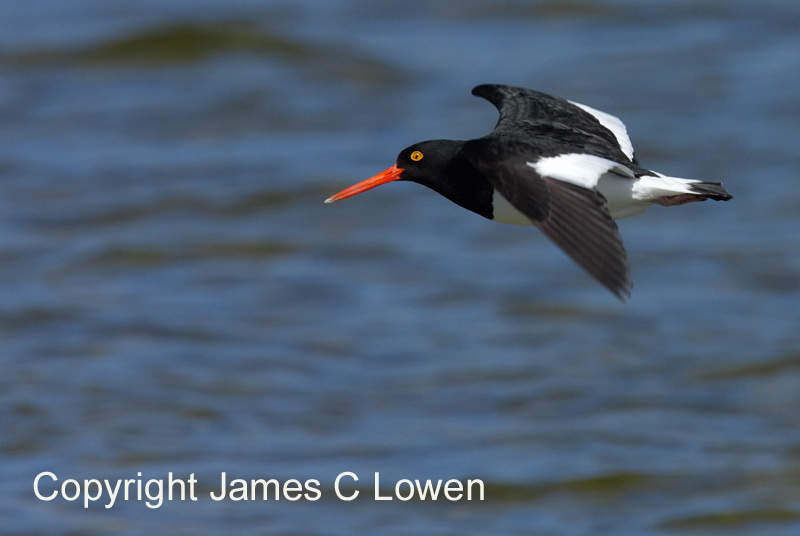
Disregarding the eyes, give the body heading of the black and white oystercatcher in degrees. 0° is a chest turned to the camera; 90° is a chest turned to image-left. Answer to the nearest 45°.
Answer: approximately 90°
